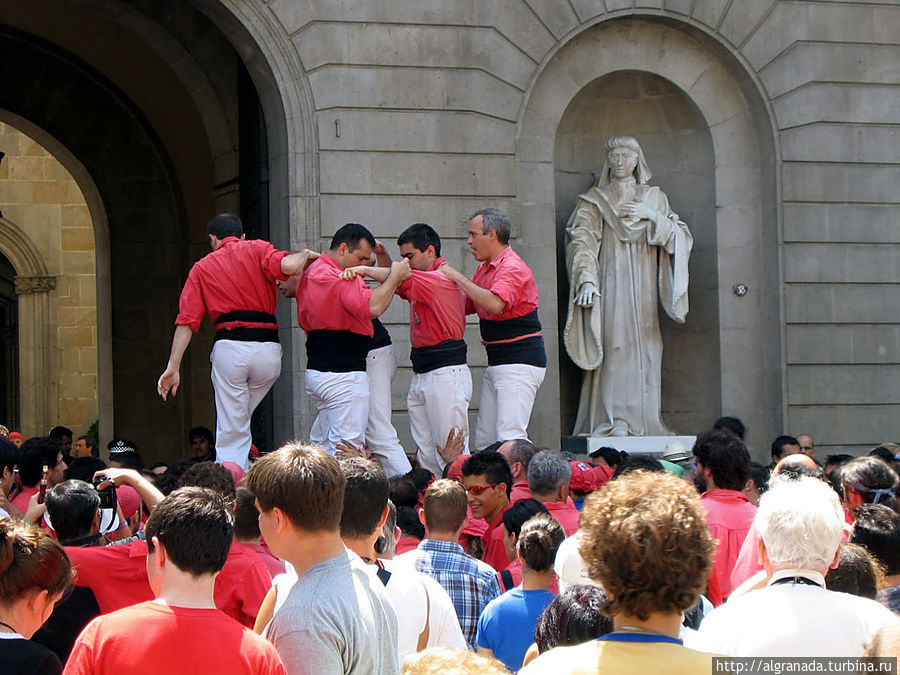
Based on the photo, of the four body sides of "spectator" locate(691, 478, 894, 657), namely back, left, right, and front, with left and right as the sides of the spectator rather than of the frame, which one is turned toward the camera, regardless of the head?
back

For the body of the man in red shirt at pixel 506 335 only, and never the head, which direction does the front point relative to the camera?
to the viewer's left

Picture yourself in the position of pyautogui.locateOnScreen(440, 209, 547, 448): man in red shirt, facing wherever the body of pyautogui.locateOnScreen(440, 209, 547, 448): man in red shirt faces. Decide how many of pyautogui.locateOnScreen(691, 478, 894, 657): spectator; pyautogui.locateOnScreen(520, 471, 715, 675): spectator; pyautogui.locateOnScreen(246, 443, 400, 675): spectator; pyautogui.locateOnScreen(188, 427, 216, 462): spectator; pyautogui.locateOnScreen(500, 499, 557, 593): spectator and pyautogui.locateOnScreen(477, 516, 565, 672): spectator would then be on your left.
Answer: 5

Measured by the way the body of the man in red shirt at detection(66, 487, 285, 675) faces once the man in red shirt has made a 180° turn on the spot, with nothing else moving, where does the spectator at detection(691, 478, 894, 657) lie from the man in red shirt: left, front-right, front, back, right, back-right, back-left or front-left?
left

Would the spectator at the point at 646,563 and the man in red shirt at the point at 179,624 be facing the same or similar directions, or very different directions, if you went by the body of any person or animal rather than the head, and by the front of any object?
same or similar directions

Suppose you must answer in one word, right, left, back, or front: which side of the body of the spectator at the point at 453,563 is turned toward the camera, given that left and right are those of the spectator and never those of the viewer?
back

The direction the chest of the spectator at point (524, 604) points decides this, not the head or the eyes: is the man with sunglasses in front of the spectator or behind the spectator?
in front

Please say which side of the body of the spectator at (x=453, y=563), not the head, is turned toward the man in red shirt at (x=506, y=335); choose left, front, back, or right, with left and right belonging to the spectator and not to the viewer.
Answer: front

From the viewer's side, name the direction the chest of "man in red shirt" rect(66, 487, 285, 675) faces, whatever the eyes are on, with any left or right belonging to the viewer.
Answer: facing away from the viewer

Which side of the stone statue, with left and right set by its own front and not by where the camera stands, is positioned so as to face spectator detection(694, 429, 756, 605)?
front

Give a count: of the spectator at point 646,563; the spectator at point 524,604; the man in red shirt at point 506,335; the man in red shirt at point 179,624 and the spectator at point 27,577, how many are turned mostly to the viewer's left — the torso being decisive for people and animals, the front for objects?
1

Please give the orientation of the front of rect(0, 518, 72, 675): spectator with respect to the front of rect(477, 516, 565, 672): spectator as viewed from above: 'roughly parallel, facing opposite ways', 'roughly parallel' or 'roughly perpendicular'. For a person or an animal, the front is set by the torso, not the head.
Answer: roughly parallel

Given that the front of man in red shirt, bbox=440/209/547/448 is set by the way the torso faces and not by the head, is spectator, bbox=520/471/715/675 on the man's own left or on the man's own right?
on the man's own left

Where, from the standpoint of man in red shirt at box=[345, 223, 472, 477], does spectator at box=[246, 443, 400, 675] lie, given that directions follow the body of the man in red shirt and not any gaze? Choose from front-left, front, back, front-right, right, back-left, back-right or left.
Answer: left

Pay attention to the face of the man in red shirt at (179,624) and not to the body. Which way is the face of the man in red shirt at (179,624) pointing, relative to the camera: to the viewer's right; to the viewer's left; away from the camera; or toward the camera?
away from the camera

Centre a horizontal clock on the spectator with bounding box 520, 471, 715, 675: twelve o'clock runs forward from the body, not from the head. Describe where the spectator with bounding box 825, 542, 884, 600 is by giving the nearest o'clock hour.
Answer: the spectator with bounding box 825, 542, 884, 600 is roughly at 1 o'clock from the spectator with bounding box 520, 471, 715, 675.

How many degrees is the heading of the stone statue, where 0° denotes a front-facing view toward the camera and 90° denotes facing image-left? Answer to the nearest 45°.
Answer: approximately 0°

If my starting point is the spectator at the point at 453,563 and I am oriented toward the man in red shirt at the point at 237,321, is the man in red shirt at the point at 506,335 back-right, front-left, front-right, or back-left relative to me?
front-right

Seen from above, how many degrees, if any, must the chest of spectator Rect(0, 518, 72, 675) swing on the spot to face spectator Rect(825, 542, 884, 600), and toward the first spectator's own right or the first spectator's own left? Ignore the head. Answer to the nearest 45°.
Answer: approximately 45° to the first spectator's own right

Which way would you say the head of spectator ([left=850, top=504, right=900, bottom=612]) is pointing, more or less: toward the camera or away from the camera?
away from the camera

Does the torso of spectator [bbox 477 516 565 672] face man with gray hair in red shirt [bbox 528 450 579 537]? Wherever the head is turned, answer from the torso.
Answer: yes

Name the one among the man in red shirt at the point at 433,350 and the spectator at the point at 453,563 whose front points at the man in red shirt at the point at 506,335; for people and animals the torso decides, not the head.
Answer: the spectator

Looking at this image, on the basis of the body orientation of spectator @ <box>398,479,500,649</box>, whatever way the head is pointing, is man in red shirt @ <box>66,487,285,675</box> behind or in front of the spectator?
behind
